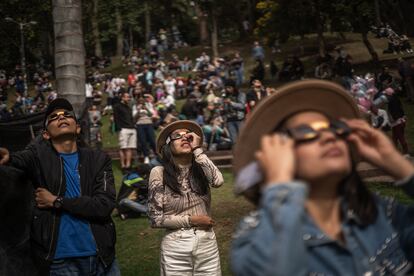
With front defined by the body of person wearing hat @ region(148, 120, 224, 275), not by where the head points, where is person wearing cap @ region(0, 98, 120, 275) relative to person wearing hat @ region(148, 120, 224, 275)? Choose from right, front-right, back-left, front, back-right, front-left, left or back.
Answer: front-right

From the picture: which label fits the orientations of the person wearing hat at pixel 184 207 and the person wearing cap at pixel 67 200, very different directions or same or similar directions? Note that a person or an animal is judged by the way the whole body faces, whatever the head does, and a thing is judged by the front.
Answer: same or similar directions

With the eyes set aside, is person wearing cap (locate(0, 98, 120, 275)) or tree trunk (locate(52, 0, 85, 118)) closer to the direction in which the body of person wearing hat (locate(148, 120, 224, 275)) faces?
the person wearing cap

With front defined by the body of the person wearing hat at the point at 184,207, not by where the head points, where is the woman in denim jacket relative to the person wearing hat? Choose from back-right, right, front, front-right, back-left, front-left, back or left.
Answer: front

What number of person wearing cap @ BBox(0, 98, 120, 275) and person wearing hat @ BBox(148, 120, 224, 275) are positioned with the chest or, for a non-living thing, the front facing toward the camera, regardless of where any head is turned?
2

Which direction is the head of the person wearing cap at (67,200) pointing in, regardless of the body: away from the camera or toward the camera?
toward the camera

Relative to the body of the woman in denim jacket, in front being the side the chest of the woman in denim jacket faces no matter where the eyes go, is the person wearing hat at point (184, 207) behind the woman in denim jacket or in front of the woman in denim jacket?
behind

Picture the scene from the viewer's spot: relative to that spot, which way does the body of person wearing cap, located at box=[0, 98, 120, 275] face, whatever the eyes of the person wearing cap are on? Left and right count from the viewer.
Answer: facing the viewer

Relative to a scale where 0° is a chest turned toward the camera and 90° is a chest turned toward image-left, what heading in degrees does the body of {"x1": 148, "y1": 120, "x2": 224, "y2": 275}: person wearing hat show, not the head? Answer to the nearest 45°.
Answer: approximately 0°
